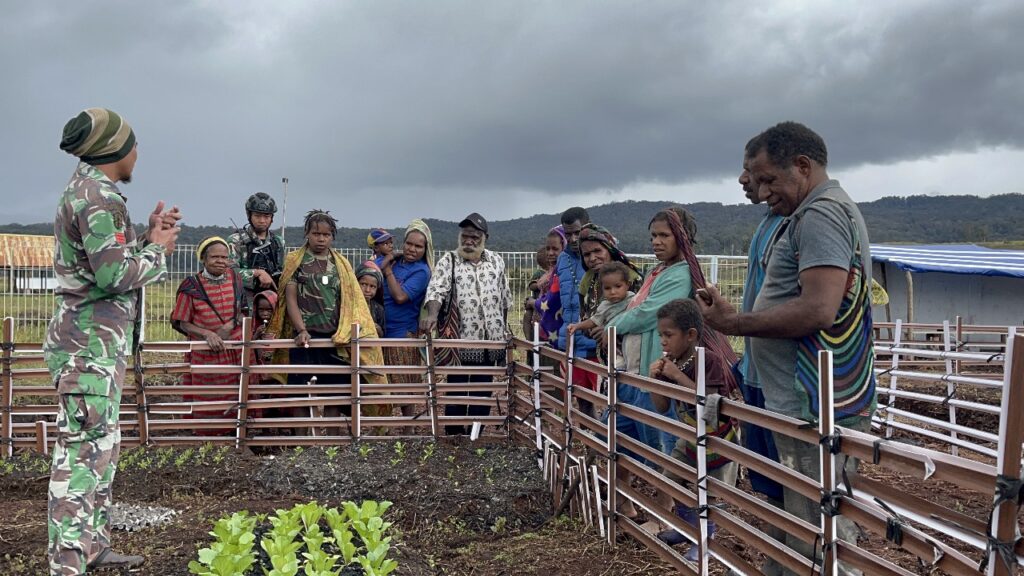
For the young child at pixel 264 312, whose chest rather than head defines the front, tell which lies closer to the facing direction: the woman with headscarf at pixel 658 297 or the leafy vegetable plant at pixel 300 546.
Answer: the leafy vegetable plant

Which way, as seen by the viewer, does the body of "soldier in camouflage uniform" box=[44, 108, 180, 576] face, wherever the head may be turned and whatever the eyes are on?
to the viewer's right

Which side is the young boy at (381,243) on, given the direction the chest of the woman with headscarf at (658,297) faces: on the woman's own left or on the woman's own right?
on the woman's own right

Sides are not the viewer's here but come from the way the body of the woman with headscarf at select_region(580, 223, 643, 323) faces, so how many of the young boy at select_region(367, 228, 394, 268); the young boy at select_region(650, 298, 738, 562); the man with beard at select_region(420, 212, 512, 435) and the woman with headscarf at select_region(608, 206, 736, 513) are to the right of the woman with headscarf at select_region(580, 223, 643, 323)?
2

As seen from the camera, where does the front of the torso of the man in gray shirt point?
to the viewer's left

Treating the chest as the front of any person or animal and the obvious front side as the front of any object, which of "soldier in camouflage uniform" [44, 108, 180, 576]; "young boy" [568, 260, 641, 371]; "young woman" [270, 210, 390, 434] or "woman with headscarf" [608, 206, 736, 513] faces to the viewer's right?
the soldier in camouflage uniform

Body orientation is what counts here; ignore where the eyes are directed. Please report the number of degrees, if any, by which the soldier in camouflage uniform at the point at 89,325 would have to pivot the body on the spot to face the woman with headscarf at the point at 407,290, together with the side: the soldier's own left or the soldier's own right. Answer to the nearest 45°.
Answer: approximately 45° to the soldier's own left

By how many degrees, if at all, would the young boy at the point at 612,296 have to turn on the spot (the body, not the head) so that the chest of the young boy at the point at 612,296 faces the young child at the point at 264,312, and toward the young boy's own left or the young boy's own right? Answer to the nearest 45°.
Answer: approximately 90° to the young boy's own right

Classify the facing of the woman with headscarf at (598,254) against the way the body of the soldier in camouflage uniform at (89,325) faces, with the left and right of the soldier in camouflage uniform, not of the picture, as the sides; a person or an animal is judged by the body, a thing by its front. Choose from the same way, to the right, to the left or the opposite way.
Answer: the opposite way

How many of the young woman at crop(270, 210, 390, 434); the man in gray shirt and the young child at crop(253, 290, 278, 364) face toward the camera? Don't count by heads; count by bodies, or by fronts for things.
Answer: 2

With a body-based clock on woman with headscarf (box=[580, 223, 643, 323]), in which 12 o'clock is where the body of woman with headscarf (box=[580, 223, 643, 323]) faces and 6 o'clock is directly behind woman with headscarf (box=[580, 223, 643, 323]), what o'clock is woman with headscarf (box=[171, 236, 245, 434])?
woman with headscarf (box=[171, 236, 245, 434]) is roughly at 2 o'clock from woman with headscarf (box=[580, 223, 643, 323]).
